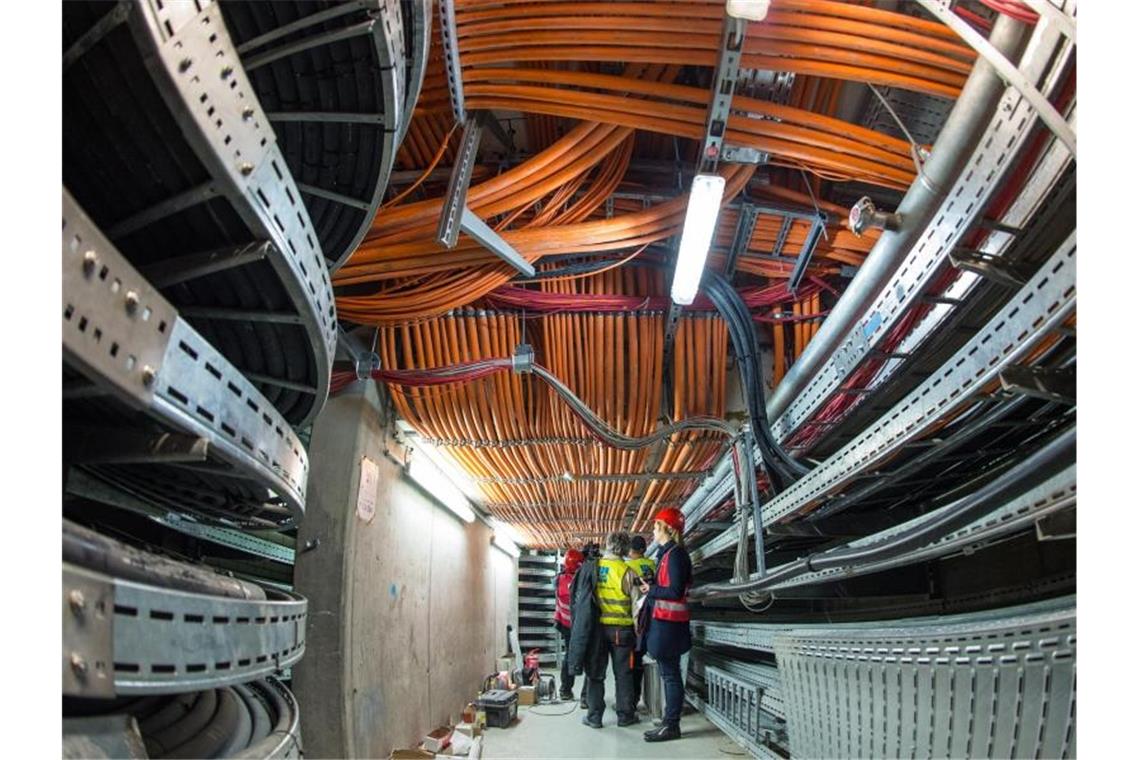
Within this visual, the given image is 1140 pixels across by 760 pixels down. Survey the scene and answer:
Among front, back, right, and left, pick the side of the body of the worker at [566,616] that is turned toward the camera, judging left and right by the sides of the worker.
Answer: back

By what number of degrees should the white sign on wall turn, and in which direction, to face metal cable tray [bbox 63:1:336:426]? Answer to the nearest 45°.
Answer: approximately 45° to its right

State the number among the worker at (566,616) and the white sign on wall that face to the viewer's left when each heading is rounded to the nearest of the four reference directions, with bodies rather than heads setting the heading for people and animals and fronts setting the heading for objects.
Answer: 0

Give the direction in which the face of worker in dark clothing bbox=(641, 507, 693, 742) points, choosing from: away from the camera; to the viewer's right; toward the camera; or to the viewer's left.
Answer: to the viewer's left

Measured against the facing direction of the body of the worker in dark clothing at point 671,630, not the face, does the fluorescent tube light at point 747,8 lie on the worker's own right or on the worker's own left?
on the worker's own left

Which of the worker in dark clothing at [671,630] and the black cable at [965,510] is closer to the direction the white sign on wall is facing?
the black cable

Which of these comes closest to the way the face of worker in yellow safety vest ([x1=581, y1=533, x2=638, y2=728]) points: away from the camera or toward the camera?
away from the camera

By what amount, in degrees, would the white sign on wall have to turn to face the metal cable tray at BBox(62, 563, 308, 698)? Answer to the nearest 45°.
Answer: approximately 45° to its right

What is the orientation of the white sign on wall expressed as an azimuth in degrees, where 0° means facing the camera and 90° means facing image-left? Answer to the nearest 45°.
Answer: approximately 315°

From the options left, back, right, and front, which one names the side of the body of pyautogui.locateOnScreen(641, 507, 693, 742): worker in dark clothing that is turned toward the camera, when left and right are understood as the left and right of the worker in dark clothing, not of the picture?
left

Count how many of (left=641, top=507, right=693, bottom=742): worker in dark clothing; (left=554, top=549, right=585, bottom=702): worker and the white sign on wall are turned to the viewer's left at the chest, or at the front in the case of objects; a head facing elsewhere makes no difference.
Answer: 1
